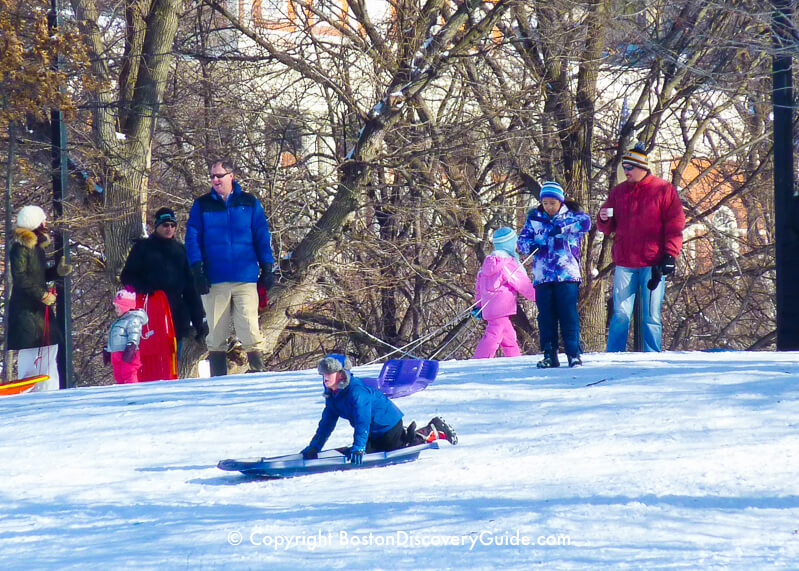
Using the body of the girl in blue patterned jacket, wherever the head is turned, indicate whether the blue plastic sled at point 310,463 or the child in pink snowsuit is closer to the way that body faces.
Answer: the blue plastic sled

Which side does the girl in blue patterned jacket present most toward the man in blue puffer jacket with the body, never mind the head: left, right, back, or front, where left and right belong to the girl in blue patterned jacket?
right

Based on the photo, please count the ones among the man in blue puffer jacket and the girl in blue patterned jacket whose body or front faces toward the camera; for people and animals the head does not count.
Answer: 2

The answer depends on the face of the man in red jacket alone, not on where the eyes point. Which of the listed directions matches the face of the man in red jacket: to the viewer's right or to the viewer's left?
to the viewer's left

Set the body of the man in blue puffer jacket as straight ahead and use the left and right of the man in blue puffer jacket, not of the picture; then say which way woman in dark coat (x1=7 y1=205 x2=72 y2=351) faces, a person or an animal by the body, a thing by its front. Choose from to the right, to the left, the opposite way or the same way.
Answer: to the left

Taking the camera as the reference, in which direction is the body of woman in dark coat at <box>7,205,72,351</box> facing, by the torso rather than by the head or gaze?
to the viewer's right

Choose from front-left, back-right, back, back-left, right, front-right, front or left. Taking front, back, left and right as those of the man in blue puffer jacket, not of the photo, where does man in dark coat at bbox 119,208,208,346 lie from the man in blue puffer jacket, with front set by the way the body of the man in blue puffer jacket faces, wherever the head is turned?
back-right

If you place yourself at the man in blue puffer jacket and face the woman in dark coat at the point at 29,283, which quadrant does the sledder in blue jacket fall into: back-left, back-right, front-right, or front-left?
back-left
